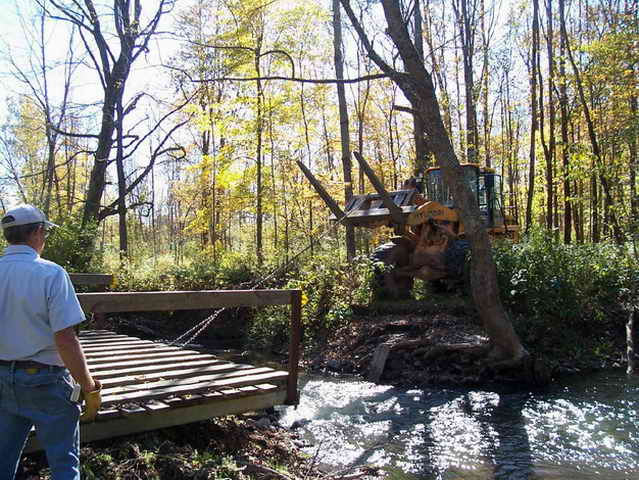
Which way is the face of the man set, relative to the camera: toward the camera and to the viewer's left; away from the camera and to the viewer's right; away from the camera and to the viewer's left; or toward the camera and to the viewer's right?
away from the camera and to the viewer's right

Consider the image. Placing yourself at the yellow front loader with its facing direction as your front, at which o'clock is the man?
The man is roughly at 11 o'clock from the yellow front loader.

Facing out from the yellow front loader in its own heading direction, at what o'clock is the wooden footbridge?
The wooden footbridge is roughly at 11 o'clock from the yellow front loader.

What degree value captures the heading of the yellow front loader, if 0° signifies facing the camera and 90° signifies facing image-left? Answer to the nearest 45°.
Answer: approximately 45°

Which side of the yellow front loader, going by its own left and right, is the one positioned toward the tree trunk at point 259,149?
right

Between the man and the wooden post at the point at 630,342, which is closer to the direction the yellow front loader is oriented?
the man

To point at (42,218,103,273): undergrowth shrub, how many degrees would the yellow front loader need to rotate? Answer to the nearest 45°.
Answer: approximately 45° to its right

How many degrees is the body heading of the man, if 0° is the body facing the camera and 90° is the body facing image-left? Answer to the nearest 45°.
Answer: approximately 225°

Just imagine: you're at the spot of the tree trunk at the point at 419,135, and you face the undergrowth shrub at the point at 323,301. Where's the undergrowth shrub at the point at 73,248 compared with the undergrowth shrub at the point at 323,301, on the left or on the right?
right

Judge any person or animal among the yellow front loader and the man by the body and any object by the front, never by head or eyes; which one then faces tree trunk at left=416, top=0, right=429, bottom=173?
the man
